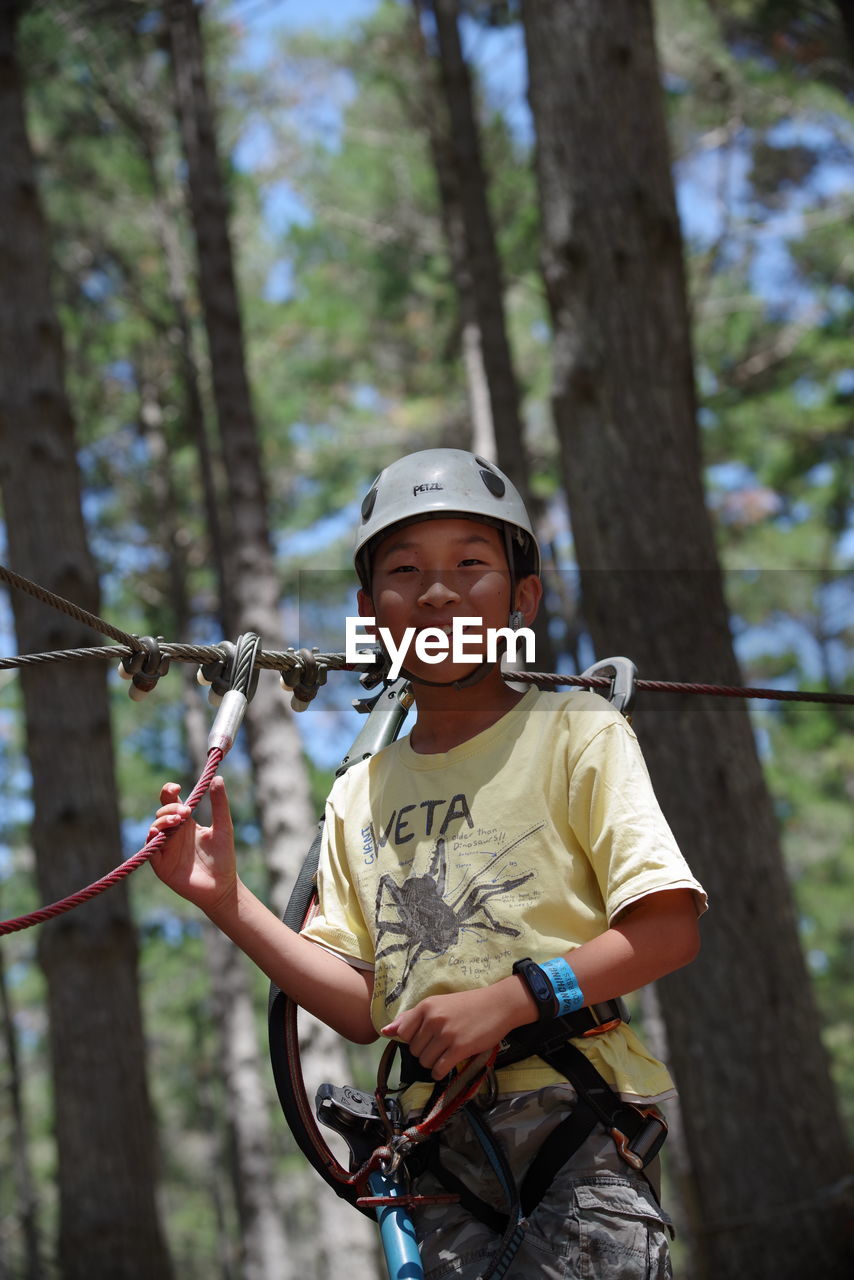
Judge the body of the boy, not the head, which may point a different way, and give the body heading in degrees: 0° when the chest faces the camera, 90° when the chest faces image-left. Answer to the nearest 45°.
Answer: approximately 45°

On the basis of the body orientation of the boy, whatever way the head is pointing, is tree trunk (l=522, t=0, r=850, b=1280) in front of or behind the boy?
behind

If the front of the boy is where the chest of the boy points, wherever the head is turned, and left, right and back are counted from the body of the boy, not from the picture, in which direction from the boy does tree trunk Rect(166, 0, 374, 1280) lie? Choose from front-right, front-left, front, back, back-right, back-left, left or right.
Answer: back-right

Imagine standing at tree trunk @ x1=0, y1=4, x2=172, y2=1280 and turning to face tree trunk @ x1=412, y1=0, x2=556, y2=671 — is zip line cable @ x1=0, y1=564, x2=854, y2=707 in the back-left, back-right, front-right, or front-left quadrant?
back-right

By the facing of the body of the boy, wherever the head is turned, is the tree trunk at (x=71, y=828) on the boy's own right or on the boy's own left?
on the boy's own right

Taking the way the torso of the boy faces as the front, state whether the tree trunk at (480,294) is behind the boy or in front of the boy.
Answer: behind
